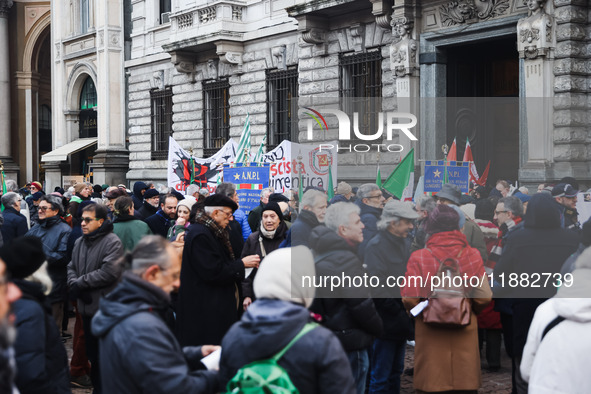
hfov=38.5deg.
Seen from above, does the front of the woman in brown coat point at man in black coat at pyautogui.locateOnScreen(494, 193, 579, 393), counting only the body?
no

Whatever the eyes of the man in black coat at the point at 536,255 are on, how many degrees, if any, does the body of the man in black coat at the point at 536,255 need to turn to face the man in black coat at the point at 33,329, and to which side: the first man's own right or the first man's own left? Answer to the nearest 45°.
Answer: approximately 135° to the first man's own left

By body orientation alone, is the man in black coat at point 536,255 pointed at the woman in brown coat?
no

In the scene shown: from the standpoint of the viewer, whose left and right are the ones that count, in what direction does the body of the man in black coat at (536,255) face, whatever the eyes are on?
facing away from the viewer

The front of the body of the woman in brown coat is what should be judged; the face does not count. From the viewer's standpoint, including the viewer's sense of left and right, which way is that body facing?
facing away from the viewer

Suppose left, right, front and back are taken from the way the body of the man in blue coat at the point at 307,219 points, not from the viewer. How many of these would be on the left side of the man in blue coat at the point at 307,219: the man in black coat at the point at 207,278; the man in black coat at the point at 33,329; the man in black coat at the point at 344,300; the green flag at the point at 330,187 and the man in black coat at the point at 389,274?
1

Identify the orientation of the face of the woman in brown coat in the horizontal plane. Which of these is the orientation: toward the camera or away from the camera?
away from the camera

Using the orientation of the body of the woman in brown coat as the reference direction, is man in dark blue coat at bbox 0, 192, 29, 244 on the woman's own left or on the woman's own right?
on the woman's own left

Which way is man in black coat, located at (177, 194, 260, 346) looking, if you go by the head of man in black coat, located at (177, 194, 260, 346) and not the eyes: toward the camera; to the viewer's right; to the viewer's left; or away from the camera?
to the viewer's right

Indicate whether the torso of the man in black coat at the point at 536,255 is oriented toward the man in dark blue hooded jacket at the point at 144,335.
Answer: no
